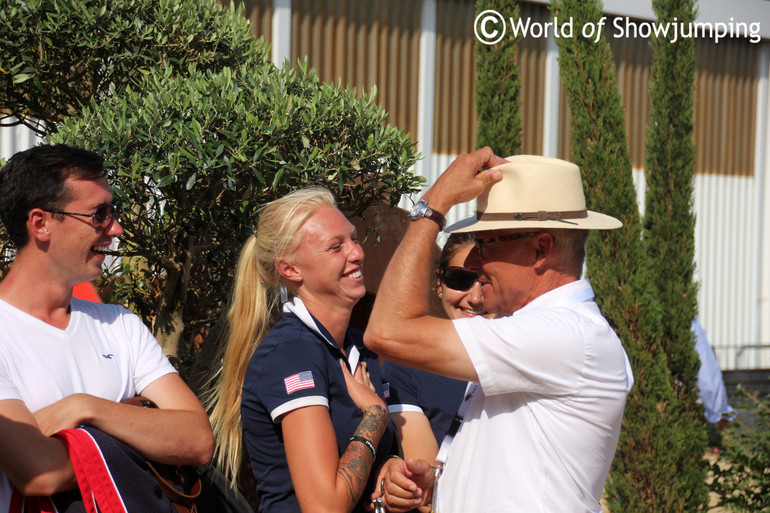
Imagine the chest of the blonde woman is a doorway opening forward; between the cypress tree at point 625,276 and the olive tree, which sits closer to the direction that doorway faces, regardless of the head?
the cypress tree

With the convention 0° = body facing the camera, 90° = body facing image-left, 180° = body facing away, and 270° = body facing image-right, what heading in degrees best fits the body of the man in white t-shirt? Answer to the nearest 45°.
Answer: approximately 315°

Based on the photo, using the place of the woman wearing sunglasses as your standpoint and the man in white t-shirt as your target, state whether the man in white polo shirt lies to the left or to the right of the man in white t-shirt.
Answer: left

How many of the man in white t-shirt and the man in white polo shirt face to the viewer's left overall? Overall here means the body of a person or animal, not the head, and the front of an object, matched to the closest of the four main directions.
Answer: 1

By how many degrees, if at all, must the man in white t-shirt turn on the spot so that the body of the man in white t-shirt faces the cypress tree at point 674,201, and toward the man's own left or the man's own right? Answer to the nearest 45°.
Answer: approximately 90° to the man's own left

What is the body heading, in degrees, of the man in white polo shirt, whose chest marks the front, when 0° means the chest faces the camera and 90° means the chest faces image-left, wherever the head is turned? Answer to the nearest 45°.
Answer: approximately 90°

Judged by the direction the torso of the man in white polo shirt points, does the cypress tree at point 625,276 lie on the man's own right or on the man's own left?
on the man's own right

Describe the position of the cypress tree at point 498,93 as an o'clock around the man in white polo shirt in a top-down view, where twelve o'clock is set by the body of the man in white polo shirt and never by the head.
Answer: The cypress tree is roughly at 3 o'clock from the man in white polo shirt.

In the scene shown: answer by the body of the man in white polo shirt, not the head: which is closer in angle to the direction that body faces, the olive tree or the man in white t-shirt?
the man in white t-shirt

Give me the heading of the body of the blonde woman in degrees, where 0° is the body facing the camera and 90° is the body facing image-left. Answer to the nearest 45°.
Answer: approximately 270°

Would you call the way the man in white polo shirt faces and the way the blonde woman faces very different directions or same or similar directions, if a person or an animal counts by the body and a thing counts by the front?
very different directions
